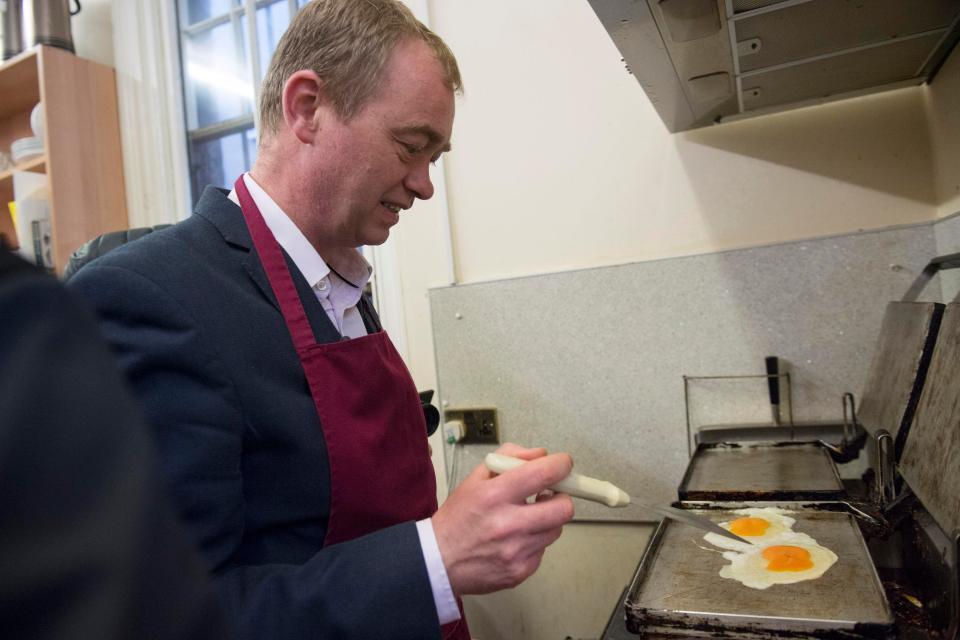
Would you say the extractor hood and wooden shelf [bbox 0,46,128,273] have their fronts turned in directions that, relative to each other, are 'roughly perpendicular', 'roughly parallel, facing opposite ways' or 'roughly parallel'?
roughly perpendicular

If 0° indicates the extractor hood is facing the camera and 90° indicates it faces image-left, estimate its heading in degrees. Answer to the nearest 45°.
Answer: approximately 90°

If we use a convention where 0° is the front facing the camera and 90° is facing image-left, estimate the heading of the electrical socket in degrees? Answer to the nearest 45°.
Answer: approximately 0°

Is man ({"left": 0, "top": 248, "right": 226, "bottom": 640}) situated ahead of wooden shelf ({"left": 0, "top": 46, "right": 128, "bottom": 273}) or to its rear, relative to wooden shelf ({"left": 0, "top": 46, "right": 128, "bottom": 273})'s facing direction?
ahead

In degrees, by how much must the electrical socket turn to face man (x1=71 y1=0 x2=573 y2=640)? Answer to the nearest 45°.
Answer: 0° — it already faces them

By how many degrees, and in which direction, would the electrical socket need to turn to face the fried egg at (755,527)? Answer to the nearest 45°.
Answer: approximately 45° to its left

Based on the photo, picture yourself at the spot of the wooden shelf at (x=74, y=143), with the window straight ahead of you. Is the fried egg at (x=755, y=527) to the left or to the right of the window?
right
